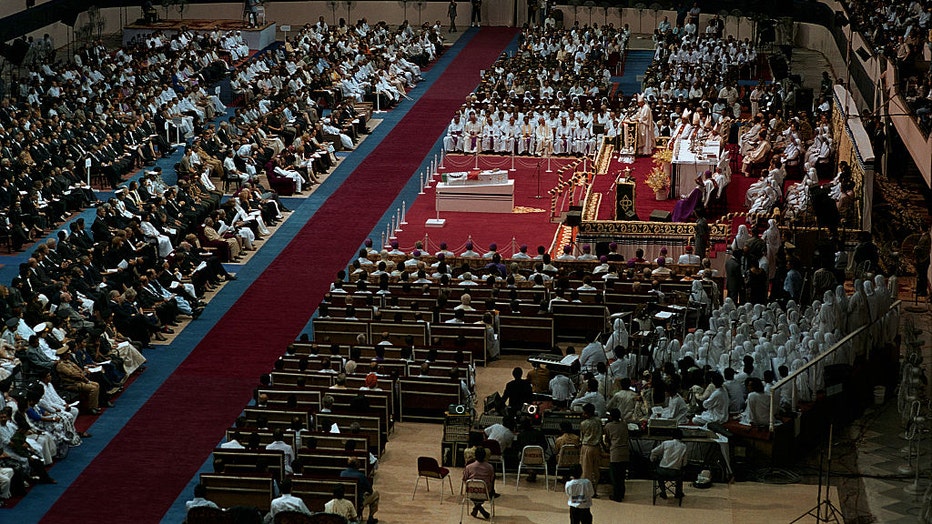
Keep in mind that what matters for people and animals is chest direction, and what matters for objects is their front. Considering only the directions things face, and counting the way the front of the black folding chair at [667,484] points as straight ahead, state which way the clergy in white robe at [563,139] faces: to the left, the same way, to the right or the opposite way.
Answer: the opposite way

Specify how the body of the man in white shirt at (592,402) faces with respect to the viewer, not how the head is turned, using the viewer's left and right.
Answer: facing away from the viewer and to the left of the viewer

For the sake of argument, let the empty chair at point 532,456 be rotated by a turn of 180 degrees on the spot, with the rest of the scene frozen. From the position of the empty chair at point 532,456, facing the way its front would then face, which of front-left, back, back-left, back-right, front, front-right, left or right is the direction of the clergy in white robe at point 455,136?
back

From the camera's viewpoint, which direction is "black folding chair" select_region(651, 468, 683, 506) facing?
away from the camera

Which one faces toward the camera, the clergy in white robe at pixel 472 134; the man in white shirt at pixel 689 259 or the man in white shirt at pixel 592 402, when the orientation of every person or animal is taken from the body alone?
the clergy in white robe

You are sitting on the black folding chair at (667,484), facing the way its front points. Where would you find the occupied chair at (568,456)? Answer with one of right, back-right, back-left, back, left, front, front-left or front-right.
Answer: left

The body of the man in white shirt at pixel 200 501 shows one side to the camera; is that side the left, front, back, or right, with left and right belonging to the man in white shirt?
back

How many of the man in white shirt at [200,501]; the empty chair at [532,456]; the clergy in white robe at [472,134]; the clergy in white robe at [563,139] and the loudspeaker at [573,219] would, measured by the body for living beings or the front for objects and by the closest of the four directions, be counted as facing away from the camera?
2

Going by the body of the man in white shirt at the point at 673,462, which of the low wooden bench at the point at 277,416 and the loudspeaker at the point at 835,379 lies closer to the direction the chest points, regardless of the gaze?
the loudspeaker

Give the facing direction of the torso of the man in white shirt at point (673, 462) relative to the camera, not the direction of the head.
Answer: away from the camera

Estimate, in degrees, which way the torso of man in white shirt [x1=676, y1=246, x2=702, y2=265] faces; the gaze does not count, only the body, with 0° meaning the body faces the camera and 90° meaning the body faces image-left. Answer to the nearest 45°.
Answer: approximately 180°

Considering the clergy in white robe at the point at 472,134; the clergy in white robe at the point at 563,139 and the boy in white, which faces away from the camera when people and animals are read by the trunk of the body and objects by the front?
the boy in white

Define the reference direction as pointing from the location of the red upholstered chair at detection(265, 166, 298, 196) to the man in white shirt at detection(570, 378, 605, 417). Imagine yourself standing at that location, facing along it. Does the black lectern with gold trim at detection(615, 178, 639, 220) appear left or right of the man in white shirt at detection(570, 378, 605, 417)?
left

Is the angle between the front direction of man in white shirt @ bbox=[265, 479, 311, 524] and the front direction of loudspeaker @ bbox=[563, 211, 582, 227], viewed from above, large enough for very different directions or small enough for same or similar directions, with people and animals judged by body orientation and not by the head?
very different directions

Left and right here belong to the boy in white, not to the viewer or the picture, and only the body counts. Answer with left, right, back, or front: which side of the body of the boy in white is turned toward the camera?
back

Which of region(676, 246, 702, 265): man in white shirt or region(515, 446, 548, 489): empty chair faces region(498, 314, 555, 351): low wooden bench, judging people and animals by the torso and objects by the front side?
the empty chair

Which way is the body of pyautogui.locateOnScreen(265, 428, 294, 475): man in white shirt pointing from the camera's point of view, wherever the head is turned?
away from the camera

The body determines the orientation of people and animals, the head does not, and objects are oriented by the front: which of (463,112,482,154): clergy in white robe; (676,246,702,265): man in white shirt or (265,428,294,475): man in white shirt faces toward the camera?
the clergy in white robe

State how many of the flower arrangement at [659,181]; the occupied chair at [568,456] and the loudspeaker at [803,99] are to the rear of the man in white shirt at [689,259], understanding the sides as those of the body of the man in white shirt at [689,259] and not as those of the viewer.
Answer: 1

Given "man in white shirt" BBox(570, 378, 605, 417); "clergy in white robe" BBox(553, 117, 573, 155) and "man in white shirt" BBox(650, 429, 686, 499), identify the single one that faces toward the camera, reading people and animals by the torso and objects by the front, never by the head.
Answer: the clergy in white robe
